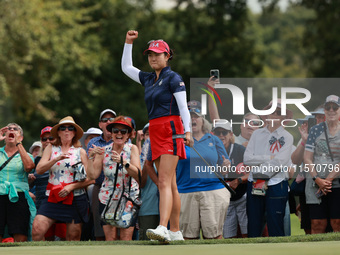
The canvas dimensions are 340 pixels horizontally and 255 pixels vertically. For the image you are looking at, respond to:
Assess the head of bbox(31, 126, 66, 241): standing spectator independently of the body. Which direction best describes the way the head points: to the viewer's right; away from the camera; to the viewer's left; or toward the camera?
toward the camera

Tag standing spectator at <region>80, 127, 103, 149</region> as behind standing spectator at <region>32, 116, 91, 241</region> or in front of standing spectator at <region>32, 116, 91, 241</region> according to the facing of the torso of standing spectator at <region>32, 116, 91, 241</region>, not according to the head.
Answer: behind

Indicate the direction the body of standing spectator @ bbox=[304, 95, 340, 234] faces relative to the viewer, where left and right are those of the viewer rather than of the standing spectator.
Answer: facing the viewer

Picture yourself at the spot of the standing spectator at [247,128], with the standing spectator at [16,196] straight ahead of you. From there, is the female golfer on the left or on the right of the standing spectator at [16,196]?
left

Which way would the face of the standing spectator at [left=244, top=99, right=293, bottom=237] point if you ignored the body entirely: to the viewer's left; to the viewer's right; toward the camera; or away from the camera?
toward the camera

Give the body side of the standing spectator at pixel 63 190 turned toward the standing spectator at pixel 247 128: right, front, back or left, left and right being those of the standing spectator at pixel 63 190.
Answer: left

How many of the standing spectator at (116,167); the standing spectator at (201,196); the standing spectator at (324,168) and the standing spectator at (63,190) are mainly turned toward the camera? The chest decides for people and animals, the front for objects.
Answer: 4

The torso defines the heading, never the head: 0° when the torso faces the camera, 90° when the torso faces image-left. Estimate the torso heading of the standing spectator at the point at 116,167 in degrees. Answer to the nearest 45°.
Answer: approximately 0°

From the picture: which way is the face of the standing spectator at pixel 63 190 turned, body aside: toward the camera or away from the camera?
toward the camera

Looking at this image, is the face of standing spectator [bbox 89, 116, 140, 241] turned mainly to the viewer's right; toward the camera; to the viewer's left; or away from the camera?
toward the camera

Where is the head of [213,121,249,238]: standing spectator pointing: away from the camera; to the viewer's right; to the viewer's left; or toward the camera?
toward the camera

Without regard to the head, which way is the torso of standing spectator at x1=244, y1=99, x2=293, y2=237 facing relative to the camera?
toward the camera
